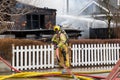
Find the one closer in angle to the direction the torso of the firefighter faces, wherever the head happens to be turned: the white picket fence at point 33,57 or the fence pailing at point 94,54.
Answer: the white picket fence

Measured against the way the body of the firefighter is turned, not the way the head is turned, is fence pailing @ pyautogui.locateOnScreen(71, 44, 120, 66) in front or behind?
behind

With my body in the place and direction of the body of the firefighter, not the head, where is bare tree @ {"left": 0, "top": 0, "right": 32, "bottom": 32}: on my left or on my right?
on my right
